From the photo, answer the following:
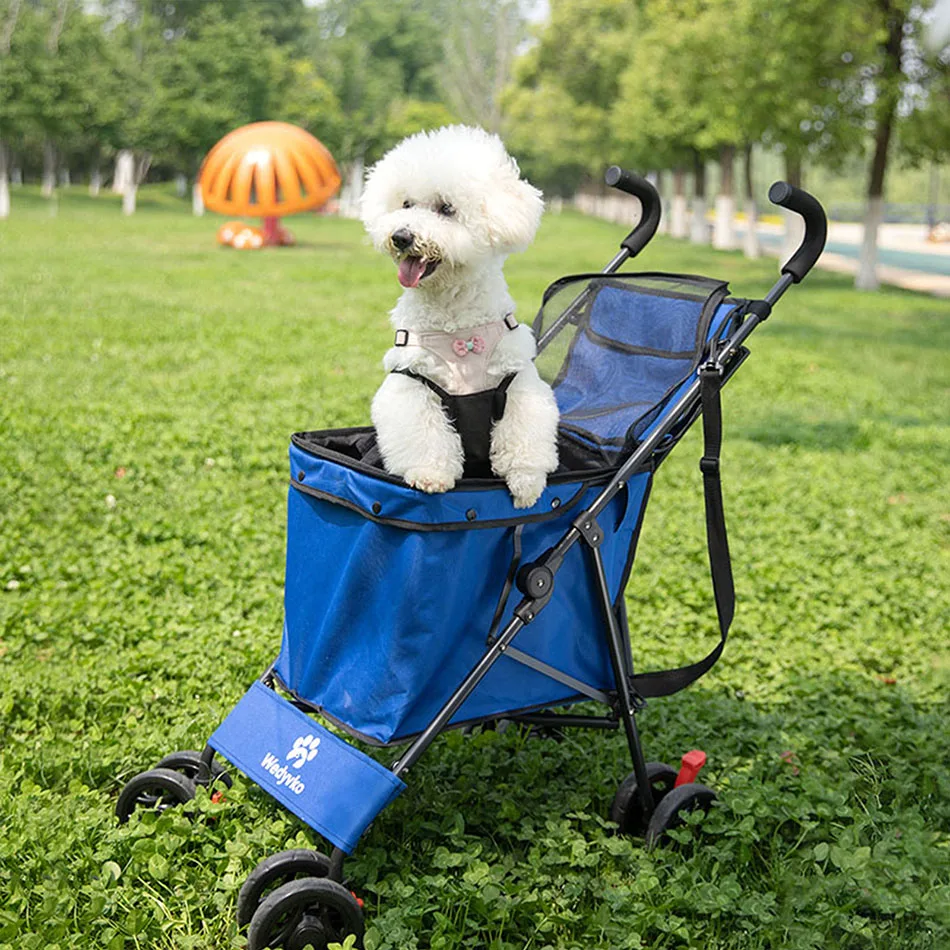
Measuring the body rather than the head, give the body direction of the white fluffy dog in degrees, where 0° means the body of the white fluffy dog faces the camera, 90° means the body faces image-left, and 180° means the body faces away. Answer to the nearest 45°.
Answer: approximately 0°

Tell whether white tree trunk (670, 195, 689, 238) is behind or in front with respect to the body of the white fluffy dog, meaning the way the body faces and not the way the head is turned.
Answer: behind

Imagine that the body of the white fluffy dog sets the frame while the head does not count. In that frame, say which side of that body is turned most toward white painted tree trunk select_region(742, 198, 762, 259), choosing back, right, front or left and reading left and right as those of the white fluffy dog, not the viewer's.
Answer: back

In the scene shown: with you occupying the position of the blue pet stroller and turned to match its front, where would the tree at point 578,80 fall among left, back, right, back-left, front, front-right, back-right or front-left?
back-right

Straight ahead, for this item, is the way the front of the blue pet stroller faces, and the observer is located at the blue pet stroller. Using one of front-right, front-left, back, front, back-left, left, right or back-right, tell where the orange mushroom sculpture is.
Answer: back-right

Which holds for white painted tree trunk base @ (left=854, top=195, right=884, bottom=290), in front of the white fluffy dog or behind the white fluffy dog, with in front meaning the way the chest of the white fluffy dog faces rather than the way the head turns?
behind

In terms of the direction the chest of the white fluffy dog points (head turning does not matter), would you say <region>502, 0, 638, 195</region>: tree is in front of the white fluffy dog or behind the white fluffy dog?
behind

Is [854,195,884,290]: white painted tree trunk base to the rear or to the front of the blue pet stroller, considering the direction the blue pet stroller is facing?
to the rear

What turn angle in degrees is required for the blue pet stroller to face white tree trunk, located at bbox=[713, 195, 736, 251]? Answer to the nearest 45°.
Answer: approximately 135° to its right

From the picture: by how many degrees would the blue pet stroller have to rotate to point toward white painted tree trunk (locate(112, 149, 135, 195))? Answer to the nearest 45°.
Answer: approximately 135° to its right

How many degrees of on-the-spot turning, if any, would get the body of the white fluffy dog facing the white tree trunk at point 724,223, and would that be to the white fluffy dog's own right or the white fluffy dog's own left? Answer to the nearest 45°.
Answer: approximately 180°

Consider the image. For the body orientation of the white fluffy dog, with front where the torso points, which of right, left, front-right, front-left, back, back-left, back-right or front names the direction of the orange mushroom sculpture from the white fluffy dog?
back
